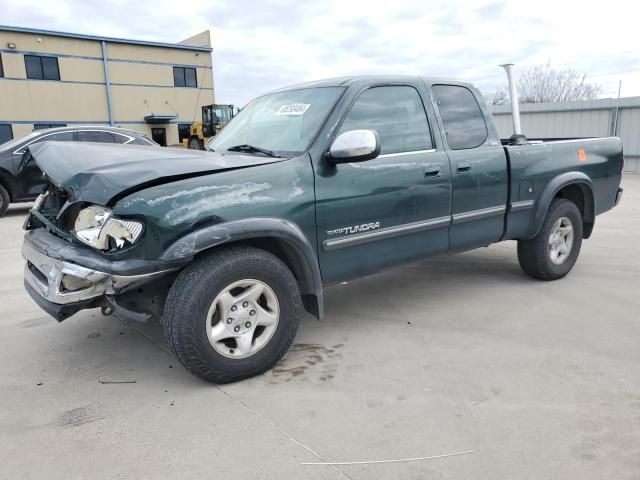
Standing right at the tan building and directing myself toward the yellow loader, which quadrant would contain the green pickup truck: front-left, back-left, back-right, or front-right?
front-right

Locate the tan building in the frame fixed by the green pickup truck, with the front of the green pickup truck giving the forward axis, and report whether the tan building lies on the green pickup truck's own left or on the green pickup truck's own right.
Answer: on the green pickup truck's own right

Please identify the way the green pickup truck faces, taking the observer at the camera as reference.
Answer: facing the viewer and to the left of the viewer

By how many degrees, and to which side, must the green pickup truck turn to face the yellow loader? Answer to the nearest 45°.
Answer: approximately 135° to its right
